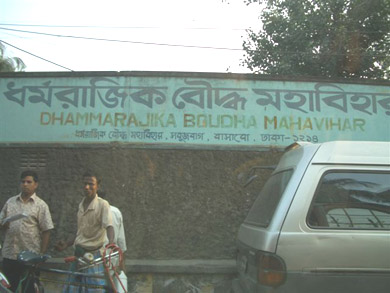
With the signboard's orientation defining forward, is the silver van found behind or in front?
in front

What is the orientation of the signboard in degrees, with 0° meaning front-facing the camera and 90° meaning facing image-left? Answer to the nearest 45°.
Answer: approximately 0°

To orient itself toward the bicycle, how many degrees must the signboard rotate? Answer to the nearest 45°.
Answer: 0° — it already faces it

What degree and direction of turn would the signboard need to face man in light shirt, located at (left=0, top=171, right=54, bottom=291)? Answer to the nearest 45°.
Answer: approximately 45° to its right
